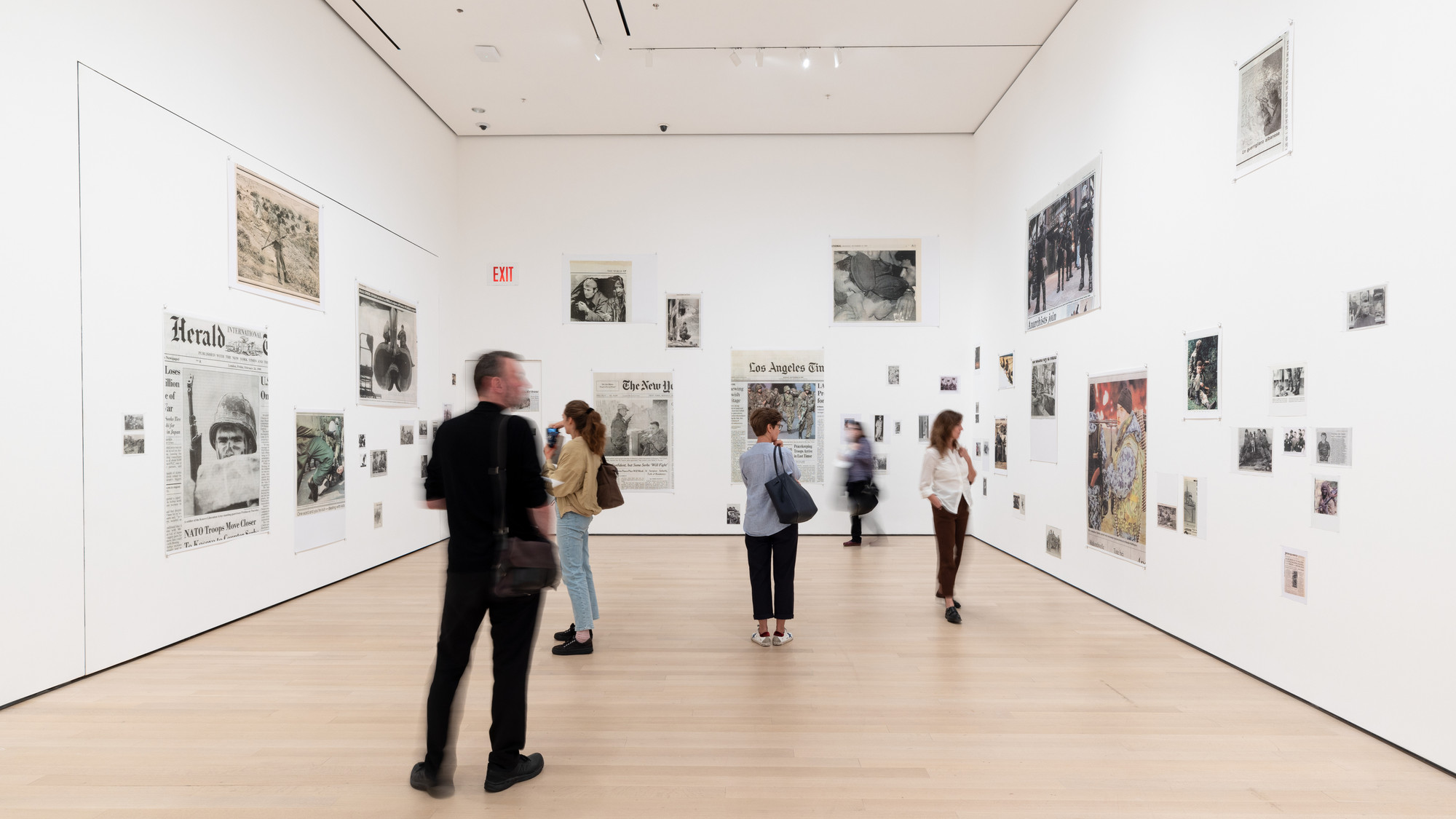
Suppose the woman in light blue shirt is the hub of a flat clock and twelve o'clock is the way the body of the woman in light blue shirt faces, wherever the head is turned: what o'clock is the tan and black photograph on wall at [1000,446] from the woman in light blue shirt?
The tan and black photograph on wall is roughly at 1 o'clock from the woman in light blue shirt.

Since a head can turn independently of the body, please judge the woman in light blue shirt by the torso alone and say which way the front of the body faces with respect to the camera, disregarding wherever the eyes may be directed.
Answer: away from the camera

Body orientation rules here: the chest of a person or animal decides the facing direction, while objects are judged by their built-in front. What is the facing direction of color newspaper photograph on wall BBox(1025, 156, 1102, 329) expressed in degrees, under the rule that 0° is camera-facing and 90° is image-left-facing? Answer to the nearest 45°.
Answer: approximately 45°

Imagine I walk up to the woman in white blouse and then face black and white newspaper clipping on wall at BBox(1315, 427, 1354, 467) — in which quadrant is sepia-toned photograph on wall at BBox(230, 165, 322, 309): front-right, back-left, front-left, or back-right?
back-right

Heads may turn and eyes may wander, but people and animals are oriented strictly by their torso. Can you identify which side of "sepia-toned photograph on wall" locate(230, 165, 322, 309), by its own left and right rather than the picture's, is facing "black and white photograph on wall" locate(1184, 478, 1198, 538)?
front

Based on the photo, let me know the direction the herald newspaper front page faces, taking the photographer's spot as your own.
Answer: facing the viewer and to the right of the viewer

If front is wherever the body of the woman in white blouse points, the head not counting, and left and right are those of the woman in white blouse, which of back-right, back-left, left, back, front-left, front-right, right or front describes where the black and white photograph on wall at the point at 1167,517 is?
front-left

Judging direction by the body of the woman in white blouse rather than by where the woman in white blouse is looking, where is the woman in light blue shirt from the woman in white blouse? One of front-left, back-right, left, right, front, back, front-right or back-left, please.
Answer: right

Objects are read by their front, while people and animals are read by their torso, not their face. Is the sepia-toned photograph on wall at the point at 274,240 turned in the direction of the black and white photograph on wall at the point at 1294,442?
yes

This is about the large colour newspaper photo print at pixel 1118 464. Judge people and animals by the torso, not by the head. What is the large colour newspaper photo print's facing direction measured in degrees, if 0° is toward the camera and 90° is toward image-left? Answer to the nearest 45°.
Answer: approximately 45°

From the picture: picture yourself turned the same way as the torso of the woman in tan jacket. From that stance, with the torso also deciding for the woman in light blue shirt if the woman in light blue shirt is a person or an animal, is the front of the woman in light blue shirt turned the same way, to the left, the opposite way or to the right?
to the right

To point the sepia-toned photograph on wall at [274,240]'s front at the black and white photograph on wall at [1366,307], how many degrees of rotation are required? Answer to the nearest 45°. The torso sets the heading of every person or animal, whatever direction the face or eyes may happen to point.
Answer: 0° — it already faces it

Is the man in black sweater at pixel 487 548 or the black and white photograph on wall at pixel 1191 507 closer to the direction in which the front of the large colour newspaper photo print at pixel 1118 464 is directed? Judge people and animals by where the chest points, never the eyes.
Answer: the man in black sweater

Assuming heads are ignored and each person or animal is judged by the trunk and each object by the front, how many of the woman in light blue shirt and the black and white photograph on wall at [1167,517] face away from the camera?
1

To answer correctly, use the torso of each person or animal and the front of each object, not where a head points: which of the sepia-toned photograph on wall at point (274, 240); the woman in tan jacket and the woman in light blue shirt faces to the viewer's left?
the woman in tan jacket
